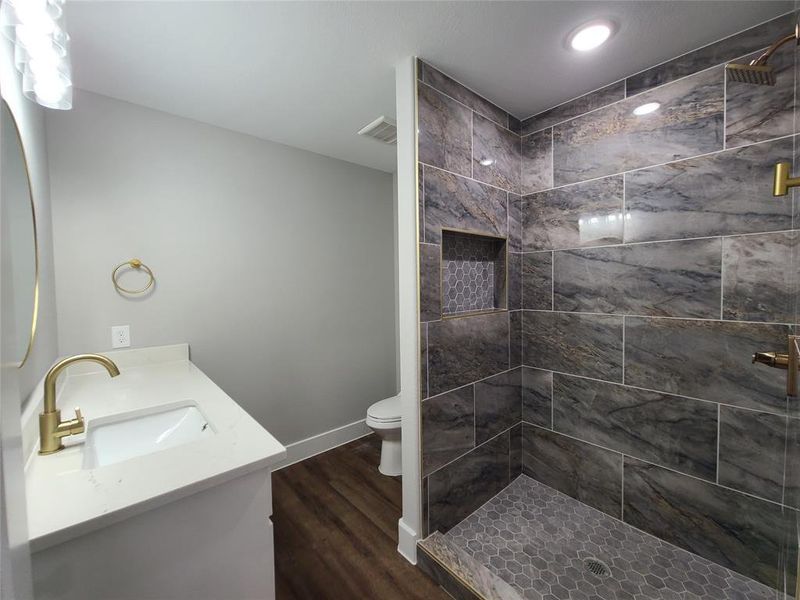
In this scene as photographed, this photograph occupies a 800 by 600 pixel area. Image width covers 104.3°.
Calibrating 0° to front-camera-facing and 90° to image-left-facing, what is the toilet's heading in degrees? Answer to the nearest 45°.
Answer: approximately 45°

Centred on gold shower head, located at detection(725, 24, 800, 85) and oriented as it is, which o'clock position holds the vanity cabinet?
The vanity cabinet is roughly at 10 o'clock from the gold shower head.

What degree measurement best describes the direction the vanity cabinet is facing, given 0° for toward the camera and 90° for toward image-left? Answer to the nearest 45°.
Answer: approximately 270°

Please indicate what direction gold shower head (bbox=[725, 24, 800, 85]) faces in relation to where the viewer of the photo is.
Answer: facing to the left of the viewer

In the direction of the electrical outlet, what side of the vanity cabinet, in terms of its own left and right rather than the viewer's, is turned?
left

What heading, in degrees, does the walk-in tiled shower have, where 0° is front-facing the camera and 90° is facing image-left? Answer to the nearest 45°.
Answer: approximately 45°

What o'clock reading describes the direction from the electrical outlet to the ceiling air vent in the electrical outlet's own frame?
The ceiling air vent is roughly at 10 o'clock from the electrical outlet.
